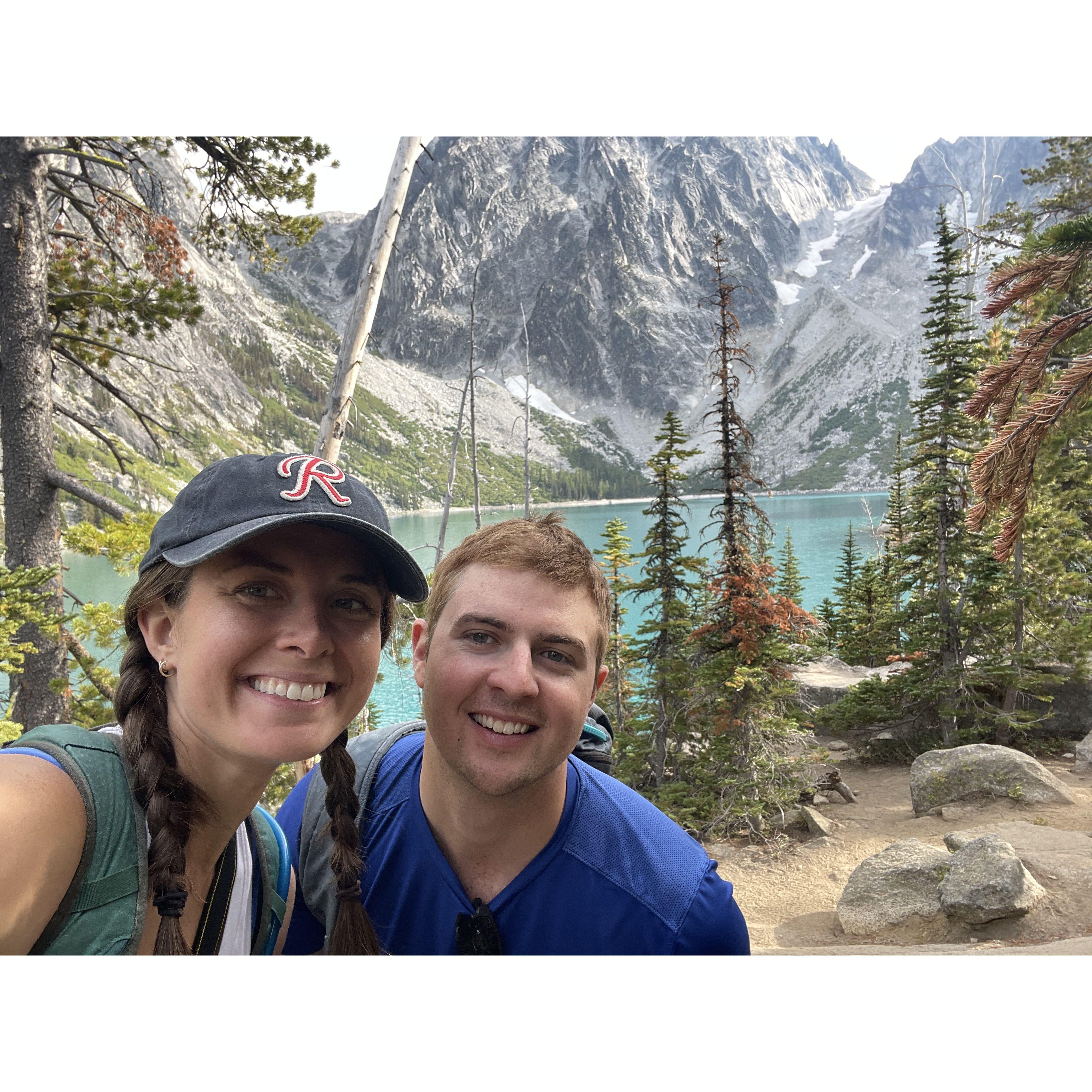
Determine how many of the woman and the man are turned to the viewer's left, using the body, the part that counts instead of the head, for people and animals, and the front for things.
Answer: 0

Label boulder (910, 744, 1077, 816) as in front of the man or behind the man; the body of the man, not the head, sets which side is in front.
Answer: behind

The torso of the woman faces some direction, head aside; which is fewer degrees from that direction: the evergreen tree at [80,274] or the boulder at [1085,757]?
the boulder

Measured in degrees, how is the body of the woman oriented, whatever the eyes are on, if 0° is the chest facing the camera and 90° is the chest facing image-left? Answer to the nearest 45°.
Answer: approximately 315°

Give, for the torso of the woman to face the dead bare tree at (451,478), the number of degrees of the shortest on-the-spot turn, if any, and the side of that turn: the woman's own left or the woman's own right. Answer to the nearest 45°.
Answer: approximately 135° to the woman's own left

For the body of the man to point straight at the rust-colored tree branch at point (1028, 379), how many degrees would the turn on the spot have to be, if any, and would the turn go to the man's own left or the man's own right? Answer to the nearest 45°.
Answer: approximately 135° to the man's own left

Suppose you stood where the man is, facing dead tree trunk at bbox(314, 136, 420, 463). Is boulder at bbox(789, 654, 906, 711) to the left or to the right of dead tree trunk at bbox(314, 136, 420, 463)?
right

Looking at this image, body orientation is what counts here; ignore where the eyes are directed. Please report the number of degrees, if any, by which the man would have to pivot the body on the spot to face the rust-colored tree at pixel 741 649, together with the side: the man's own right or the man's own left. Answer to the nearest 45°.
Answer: approximately 180°

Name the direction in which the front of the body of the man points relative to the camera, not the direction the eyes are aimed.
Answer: toward the camera
